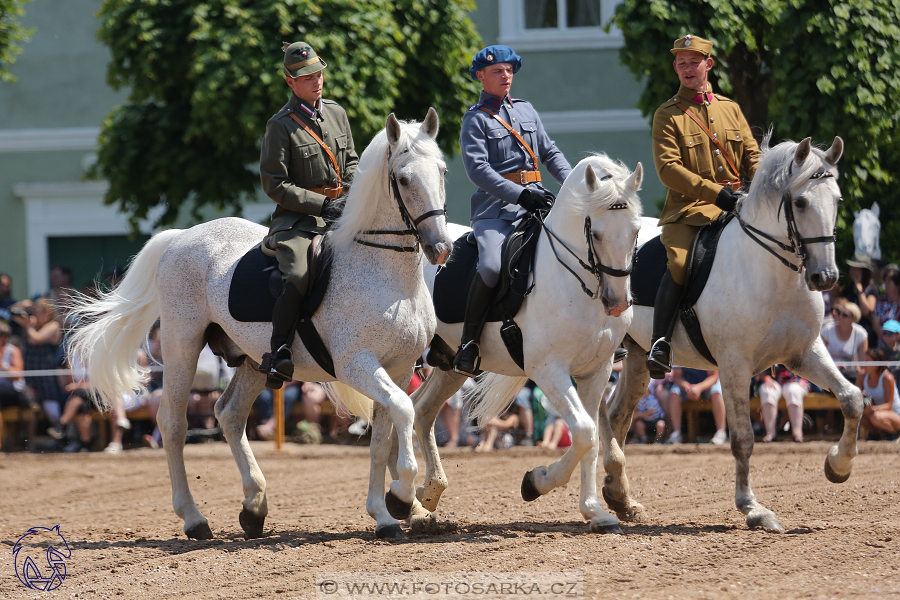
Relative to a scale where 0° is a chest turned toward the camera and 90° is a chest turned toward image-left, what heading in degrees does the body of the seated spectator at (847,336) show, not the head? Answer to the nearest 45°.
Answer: approximately 0°

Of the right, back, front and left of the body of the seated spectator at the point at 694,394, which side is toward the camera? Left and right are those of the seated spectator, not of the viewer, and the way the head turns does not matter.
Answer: front

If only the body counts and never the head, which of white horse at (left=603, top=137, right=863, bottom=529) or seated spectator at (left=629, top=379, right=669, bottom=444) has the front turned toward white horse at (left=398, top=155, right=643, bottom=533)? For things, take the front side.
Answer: the seated spectator

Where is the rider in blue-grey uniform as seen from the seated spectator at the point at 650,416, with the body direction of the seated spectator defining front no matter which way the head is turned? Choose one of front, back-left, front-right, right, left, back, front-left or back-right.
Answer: front

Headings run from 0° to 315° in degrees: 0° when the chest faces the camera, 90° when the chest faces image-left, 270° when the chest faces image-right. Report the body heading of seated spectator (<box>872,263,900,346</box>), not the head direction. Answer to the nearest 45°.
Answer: approximately 45°

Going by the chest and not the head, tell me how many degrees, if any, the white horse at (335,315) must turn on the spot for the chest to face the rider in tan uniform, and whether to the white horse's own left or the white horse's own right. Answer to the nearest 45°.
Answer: approximately 45° to the white horse's own left

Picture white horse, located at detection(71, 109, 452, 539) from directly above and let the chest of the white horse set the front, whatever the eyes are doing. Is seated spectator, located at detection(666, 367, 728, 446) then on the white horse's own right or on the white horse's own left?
on the white horse's own left

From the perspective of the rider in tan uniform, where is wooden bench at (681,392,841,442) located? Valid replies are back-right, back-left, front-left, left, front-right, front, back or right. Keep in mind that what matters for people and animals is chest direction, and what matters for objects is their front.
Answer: back-left

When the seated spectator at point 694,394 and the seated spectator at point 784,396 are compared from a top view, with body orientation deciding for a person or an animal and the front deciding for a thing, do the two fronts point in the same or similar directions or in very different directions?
same or similar directions

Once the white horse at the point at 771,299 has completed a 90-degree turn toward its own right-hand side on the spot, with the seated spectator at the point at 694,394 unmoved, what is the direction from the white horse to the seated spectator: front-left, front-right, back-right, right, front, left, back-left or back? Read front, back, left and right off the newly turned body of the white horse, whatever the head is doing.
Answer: back-right

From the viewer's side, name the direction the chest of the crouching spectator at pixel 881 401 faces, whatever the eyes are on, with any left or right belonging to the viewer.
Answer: facing the viewer and to the left of the viewer

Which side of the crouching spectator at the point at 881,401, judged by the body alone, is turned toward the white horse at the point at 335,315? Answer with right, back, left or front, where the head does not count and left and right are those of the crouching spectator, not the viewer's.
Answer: front

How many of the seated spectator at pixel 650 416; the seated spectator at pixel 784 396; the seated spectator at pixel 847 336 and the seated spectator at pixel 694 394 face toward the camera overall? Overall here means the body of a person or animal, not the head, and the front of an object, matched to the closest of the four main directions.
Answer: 4

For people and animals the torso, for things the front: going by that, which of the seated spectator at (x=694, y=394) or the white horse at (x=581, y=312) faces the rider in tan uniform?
the seated spectator
